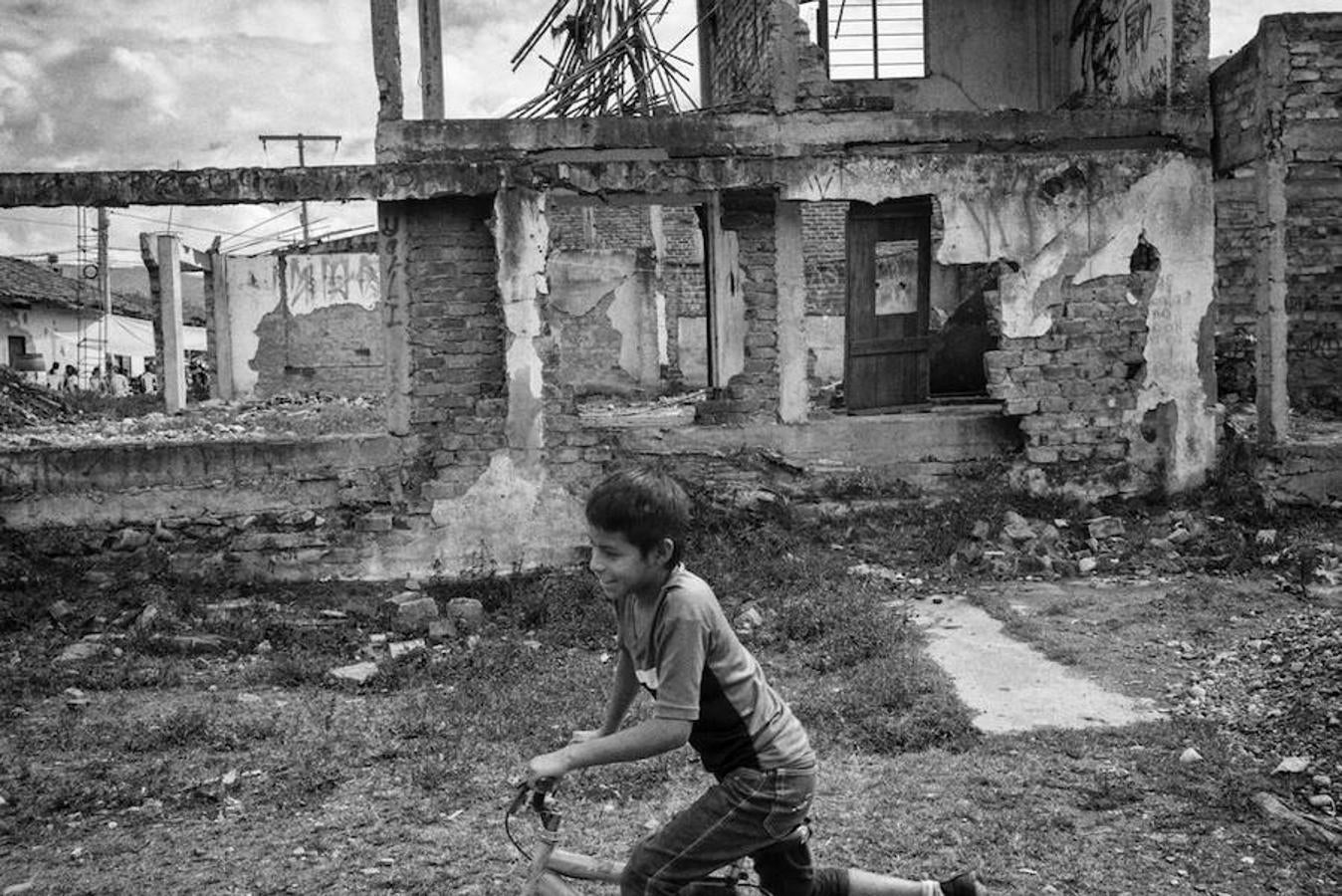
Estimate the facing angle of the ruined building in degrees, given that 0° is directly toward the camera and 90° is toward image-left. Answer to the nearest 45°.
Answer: approximately 0°

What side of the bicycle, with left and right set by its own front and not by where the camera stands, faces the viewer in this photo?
left

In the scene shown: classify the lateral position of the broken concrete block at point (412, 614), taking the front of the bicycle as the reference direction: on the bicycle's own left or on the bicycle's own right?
on the bicycle's own right

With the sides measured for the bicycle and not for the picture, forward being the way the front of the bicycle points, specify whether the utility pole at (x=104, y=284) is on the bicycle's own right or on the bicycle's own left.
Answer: on the bicycle's own right

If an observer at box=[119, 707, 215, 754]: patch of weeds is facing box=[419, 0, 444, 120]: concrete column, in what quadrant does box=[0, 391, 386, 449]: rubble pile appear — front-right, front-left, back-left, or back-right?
front-left

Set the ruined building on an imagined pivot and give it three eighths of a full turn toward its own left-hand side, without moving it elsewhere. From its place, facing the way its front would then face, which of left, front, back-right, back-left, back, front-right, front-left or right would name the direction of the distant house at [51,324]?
left

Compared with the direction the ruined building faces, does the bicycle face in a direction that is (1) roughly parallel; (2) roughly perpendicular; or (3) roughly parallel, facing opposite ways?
roughly perpendicular

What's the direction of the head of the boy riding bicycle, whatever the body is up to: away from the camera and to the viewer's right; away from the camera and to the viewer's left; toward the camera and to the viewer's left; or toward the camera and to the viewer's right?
toward the camera and to the viewer's left

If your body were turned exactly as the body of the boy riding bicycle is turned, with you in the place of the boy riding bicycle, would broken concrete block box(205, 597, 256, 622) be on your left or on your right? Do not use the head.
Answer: on your right

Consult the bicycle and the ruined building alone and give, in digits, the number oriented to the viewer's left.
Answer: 1

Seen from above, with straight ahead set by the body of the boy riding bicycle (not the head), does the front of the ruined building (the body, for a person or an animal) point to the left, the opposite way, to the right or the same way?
to the left

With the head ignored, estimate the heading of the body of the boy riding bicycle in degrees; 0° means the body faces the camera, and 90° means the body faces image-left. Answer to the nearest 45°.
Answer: approximately 90°

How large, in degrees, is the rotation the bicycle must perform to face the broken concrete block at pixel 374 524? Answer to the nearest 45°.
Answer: approximately 90° to its right

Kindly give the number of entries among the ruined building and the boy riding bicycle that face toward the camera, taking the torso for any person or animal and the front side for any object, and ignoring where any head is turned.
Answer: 1

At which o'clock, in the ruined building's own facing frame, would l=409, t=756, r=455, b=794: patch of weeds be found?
The patch of weeds is roughly at 1 o'clock from the ruined building.
